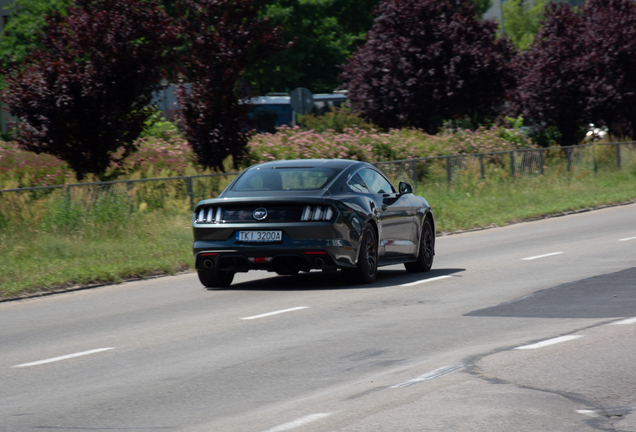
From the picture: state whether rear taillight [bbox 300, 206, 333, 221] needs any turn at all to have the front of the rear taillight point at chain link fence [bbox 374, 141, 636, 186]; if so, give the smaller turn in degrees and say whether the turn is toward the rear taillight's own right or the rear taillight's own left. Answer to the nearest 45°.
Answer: approximately 180°

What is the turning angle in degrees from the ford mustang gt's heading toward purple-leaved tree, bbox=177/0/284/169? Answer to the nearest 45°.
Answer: approximately 45° to its left

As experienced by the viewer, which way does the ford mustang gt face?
facing away from the viewer and to the right of the viewer

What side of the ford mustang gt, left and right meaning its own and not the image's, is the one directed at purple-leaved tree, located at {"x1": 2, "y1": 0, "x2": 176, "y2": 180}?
left

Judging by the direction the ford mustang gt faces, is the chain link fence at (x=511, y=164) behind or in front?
in front

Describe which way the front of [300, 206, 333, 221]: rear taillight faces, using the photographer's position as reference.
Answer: facing the viewer

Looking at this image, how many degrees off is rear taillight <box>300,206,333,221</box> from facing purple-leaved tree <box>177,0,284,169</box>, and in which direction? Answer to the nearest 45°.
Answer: approximately 180°
